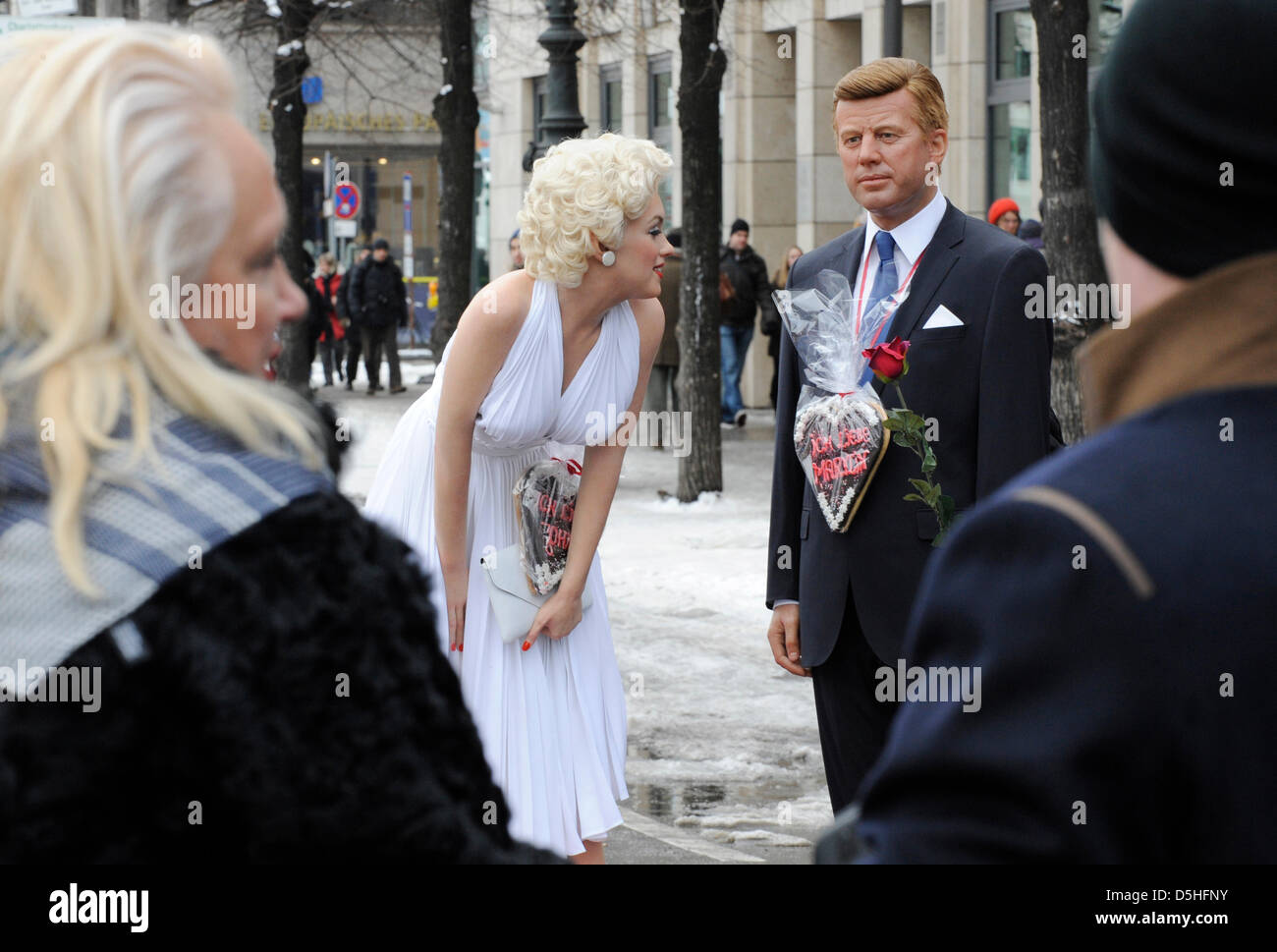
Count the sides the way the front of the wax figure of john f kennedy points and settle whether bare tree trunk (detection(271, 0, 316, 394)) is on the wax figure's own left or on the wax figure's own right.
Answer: on the wax figure's own right

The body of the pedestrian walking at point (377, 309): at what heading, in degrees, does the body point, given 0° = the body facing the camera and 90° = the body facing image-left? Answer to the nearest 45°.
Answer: approximately 0°

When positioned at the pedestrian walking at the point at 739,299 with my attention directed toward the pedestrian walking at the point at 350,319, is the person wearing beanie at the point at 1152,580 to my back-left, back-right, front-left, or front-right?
back-left
